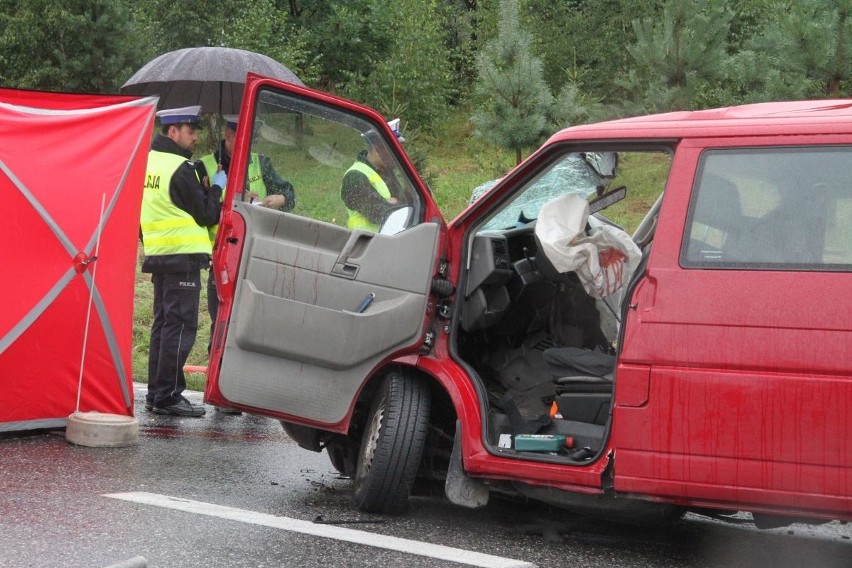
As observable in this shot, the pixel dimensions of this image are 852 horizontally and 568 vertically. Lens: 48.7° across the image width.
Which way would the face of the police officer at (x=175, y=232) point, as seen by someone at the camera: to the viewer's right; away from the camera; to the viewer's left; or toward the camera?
to the viewer's right

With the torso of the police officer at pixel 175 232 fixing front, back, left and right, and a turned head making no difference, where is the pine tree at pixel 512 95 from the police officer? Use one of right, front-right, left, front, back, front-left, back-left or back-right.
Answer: front-left

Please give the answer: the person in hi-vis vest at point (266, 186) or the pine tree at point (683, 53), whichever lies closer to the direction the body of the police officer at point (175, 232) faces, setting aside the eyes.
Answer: the person in hi-vis vest

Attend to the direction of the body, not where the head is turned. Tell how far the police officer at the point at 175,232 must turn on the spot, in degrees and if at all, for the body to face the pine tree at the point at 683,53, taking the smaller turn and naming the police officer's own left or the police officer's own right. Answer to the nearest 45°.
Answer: approximately 45° to the police officer's own left

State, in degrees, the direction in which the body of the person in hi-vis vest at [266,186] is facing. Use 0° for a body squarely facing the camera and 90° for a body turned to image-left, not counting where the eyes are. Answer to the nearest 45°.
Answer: approximately 45°

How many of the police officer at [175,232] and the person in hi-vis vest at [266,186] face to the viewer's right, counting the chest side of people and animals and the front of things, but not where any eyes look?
1

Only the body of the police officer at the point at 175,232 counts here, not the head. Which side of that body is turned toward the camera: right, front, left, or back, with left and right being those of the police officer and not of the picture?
right

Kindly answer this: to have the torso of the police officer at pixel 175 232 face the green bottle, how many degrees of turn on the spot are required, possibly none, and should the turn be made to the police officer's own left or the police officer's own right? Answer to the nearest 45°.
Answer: approximately 45° to the police officer's own right
